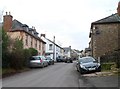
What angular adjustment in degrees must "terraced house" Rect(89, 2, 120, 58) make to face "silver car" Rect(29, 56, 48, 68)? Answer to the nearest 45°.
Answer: approximately 45° to its left

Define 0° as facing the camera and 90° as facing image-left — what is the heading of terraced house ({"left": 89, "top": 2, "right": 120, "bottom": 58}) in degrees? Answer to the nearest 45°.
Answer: approximately 90°
